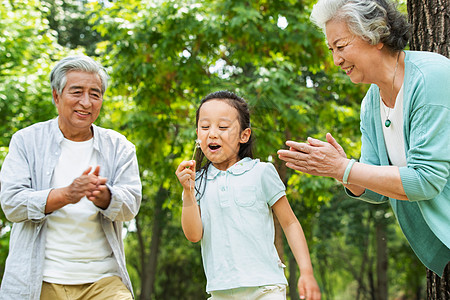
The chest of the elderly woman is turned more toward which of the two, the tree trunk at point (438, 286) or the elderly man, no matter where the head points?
the elderly man

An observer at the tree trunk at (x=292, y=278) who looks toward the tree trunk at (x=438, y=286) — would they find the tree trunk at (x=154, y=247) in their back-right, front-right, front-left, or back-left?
back-right

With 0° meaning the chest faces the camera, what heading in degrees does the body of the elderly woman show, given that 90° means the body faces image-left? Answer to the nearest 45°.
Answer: approximately 45°

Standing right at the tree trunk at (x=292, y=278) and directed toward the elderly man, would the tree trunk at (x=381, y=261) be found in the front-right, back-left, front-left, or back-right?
back-left

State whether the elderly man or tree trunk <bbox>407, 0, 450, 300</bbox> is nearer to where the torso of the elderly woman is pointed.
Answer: the elderly man

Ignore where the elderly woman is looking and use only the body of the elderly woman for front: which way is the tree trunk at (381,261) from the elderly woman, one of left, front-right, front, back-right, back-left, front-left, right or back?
back-right

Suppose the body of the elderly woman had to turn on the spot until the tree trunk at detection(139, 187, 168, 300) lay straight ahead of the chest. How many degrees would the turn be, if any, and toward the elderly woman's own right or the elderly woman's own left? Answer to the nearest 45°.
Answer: approximately 90° to the elderly woman's own right

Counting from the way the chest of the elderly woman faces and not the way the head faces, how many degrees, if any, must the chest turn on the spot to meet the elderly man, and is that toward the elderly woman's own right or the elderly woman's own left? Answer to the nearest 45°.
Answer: approximately 45° to the elderly woman's own right

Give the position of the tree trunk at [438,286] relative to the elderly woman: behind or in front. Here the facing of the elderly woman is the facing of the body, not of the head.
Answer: behind
